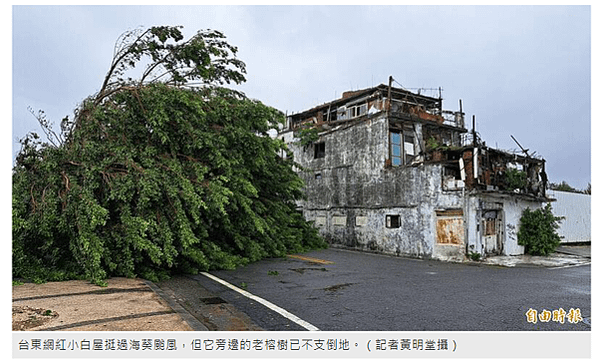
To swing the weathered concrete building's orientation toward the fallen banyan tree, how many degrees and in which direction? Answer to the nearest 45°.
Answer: approximately 90° to its right

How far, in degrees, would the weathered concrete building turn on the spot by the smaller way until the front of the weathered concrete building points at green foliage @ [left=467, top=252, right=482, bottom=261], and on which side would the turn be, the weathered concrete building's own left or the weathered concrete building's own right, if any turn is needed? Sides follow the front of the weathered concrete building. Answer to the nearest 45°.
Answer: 0° — it already faces it

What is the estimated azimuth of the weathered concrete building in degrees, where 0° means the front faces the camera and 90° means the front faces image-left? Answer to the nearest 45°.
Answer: approximately 315°
